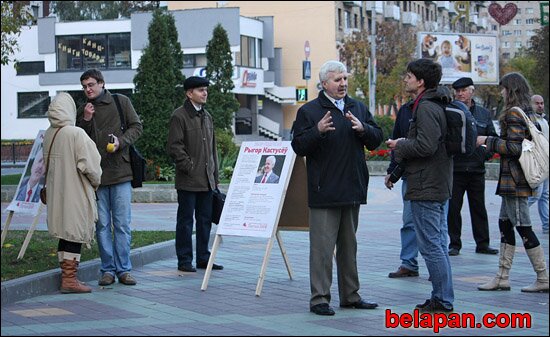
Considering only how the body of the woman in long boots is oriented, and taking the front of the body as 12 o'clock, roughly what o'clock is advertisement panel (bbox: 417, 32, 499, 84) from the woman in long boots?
The advertisement panel is roughly at 3 o'clock from the woman in long boots.

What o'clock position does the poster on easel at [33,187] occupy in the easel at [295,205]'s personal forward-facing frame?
The poster on easel is roughly at 2 o'clock from the easel.

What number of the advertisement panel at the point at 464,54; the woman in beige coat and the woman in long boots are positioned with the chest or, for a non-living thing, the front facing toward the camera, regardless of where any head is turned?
1

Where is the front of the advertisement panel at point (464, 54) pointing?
toward the camera

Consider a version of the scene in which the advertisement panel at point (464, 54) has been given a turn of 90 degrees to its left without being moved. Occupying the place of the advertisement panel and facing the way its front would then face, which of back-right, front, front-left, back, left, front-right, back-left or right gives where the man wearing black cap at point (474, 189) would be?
right

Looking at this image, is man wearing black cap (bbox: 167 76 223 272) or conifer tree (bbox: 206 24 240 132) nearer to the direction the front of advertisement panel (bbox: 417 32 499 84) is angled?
the man wearing black cap

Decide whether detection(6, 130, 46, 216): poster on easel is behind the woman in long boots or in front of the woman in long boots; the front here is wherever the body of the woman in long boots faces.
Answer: in front

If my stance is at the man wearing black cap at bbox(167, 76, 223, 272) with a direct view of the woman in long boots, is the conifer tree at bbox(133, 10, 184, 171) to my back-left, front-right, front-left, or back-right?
back-left

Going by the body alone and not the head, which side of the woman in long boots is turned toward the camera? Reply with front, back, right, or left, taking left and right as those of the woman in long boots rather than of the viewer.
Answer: left

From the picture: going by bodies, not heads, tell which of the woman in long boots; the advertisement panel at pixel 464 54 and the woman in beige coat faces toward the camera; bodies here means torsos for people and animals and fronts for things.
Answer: the advertisement panel

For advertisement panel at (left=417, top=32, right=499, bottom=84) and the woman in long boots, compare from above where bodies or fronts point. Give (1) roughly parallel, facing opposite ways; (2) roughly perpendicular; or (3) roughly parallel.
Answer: roughly perpendicular

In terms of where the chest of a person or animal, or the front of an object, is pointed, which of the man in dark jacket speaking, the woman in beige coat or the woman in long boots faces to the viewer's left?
the woman in long boots

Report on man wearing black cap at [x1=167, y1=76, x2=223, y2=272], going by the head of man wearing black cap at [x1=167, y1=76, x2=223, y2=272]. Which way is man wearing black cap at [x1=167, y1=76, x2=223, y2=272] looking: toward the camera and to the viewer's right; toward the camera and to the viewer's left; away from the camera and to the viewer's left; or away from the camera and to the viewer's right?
toward the camera and to the viewer's right

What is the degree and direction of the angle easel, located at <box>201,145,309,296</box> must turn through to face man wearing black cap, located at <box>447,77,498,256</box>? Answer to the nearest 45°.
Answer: approximately 180°

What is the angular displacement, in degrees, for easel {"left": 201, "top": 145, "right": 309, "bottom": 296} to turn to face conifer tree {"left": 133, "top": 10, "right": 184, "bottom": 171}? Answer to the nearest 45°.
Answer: approximately 135° to its right
